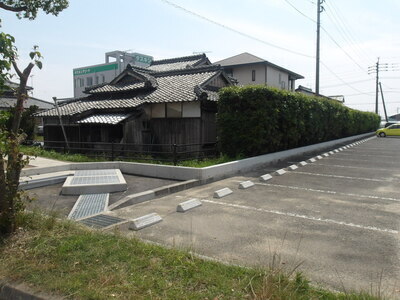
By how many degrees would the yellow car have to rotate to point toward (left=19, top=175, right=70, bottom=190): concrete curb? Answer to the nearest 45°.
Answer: approximately 90° to its left

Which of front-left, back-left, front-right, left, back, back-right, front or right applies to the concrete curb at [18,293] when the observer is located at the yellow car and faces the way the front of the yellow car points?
left

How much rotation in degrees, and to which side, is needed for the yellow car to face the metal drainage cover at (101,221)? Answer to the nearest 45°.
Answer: approximately 90° to its left

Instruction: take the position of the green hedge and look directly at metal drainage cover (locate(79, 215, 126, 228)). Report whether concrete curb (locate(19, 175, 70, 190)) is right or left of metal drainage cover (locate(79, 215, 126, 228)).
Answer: right

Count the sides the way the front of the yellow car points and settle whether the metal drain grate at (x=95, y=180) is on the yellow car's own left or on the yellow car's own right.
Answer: on the yellow car's own left

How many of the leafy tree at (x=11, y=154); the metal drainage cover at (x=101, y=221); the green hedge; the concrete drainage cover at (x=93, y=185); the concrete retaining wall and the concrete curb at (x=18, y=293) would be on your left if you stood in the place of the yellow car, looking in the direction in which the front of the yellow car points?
6

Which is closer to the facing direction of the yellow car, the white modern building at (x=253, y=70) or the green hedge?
the white modern building

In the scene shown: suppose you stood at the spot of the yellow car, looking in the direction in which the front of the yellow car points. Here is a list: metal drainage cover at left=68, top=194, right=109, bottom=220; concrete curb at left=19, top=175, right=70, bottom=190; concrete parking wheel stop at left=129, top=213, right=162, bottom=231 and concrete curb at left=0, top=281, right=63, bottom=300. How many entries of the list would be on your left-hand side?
4

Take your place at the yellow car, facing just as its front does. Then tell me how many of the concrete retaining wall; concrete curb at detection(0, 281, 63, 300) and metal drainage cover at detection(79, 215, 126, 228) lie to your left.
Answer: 3

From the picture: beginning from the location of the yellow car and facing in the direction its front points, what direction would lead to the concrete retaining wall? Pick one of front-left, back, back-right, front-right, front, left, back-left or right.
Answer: left

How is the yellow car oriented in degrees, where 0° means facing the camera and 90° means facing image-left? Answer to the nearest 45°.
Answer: approximately 90°

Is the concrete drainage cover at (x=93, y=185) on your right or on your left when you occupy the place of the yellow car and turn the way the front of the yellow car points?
on your left

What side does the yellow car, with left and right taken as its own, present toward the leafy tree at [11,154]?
left

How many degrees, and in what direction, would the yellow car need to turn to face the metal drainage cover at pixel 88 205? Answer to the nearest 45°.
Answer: approximately 90° to its left
